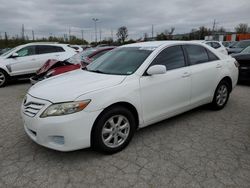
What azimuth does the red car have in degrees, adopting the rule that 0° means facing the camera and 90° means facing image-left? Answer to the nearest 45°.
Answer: approximately 45°

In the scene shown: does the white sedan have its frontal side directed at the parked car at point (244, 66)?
no

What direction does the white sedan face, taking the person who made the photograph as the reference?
facing the viewer and to the left of the viewer

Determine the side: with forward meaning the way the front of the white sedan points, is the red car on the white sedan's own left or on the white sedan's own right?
on the white sedan's own right

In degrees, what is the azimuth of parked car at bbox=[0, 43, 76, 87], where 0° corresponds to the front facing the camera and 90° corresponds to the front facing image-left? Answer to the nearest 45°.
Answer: approximately 45°

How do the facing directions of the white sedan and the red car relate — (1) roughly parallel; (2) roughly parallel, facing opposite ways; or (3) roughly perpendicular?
roughly parallel

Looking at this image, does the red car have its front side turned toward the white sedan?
no

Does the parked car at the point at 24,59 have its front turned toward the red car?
no

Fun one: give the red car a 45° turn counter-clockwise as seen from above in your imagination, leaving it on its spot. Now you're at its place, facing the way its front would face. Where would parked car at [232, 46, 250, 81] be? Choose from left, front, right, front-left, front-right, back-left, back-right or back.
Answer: left

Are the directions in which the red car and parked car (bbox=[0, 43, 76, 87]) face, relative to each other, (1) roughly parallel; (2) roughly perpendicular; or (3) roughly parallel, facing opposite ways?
roughly parallel
